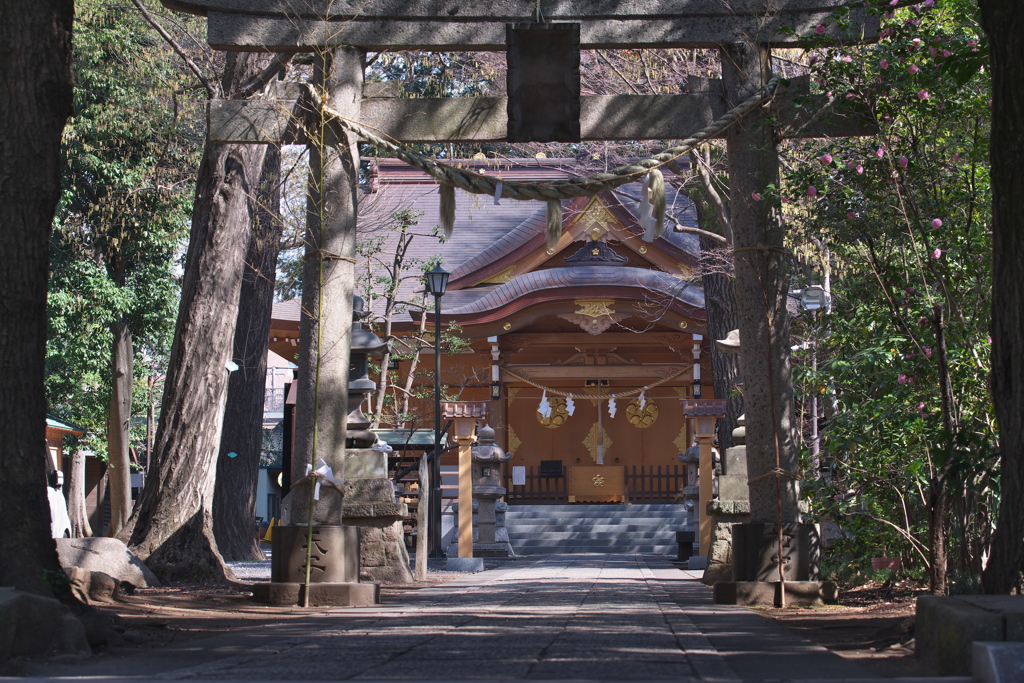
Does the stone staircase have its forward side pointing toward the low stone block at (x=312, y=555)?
yes

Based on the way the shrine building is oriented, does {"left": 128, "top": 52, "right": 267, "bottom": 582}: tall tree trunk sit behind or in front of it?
in front

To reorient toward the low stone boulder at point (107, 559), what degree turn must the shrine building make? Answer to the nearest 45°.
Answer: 0° — it already faces it

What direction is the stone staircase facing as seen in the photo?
toward the camera

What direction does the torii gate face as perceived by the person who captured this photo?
facing the viewer

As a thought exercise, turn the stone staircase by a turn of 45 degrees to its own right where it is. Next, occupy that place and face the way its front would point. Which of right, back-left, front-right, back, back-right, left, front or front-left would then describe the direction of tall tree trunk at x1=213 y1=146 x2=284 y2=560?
front

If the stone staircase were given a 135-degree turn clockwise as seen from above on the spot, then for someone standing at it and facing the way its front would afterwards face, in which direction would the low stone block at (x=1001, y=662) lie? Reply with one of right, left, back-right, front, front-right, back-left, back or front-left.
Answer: back-left

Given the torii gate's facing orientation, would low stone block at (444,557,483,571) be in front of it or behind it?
behind

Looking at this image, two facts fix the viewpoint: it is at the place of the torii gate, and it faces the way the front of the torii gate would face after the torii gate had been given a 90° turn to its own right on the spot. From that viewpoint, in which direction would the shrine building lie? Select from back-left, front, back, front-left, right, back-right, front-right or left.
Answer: right

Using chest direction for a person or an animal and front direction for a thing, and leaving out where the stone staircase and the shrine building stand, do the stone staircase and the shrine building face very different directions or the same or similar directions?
same or similar directions

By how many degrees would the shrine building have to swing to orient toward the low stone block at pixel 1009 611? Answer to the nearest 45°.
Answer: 0° — it already faces it

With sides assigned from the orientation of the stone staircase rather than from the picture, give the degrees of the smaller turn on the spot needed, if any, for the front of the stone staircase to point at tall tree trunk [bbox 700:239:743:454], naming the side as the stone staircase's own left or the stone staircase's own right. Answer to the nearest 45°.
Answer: approximately 45° to the stone staircase's own left

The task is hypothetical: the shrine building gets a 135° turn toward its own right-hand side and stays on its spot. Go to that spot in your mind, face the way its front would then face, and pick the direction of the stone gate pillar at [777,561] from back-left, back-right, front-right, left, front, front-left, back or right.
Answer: back-left

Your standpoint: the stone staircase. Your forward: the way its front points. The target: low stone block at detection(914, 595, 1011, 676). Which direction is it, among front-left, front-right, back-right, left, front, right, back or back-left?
front

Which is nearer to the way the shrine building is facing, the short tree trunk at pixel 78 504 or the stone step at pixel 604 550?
the stone step
